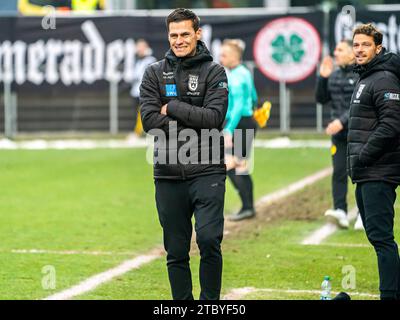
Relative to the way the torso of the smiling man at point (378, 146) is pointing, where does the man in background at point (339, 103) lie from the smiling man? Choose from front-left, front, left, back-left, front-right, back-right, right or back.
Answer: back-right

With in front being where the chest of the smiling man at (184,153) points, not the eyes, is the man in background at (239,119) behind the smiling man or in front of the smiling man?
behind

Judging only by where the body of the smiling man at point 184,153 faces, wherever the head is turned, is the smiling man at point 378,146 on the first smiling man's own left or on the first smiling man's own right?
on the first smiling man's own left

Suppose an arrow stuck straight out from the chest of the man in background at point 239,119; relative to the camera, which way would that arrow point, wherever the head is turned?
to the viewer's left

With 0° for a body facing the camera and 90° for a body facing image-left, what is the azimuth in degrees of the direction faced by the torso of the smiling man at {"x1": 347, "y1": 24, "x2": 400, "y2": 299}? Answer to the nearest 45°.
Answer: approximately 45°

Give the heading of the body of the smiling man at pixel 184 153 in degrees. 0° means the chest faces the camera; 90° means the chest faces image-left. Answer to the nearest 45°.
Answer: approximately 0°

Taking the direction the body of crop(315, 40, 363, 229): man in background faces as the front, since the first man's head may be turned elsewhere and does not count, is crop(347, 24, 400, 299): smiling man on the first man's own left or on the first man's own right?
on the first man's own left

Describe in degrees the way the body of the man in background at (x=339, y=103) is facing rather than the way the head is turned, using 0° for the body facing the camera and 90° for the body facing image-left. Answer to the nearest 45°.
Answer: approximately 45°

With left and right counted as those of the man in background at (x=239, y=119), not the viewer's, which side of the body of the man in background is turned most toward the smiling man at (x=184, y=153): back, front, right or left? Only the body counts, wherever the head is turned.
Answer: left

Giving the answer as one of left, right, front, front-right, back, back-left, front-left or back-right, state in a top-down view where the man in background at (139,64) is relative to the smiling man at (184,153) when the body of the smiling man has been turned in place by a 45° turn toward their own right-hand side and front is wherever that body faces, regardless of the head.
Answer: back-right
